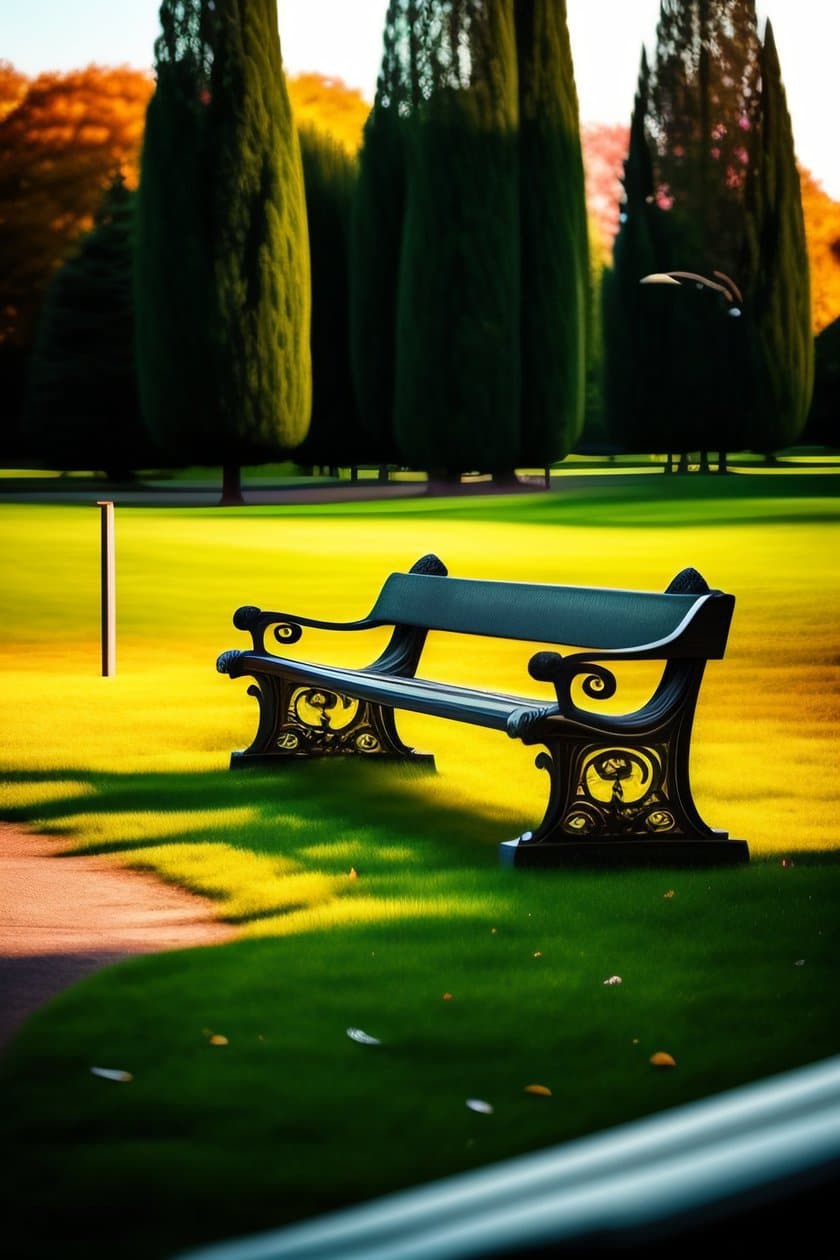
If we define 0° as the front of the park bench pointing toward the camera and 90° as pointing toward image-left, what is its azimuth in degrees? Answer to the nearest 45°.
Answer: approximately 45°

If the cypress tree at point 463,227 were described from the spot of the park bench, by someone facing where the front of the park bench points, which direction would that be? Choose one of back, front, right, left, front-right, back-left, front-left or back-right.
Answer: back-right

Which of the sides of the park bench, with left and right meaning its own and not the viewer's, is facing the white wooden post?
right

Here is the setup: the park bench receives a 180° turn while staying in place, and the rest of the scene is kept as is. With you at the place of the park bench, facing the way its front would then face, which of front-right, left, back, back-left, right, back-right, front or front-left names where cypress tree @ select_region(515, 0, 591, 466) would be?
front-left

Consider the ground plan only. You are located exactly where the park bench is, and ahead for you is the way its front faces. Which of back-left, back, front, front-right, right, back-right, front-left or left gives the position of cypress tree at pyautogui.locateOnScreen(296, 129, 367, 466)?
back-right

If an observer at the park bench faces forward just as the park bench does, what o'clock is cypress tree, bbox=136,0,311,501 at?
The cypress tree is roughly at 4 o'clock from the park bench.

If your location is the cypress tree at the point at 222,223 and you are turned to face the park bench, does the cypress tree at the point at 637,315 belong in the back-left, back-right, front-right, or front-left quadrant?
back-left

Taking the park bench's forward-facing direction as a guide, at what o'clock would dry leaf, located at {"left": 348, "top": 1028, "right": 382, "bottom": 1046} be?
The dry leaf is roughly at 11 o'clock from the park bench.

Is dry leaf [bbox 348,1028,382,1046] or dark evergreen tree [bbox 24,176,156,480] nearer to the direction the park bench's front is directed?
the dry leaf

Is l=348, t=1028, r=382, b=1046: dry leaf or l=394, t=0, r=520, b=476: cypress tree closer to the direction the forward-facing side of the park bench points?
the dry leaf

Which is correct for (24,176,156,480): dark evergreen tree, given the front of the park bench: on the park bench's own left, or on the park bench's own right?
on the park bench's own right

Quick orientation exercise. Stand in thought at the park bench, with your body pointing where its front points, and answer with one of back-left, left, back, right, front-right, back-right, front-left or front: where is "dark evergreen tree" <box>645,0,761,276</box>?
back-right

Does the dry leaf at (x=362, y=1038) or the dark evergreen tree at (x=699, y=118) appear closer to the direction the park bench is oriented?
the dry leaf

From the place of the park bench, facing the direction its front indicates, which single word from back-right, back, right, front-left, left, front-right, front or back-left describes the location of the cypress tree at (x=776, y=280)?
back-right
